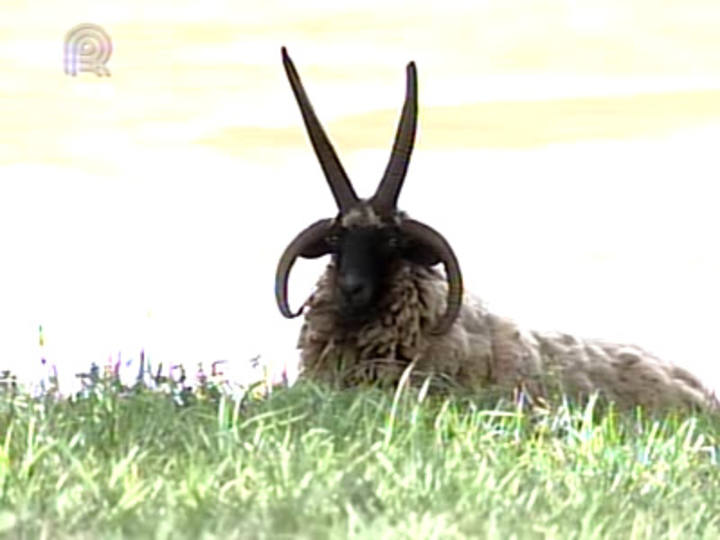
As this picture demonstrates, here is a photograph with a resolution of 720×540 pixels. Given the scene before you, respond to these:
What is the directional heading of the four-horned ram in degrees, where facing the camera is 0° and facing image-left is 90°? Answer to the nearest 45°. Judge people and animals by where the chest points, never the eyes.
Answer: approximately 45°

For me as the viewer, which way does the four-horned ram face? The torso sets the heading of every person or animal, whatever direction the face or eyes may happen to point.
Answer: facing the viewer and to the left of the viewer
